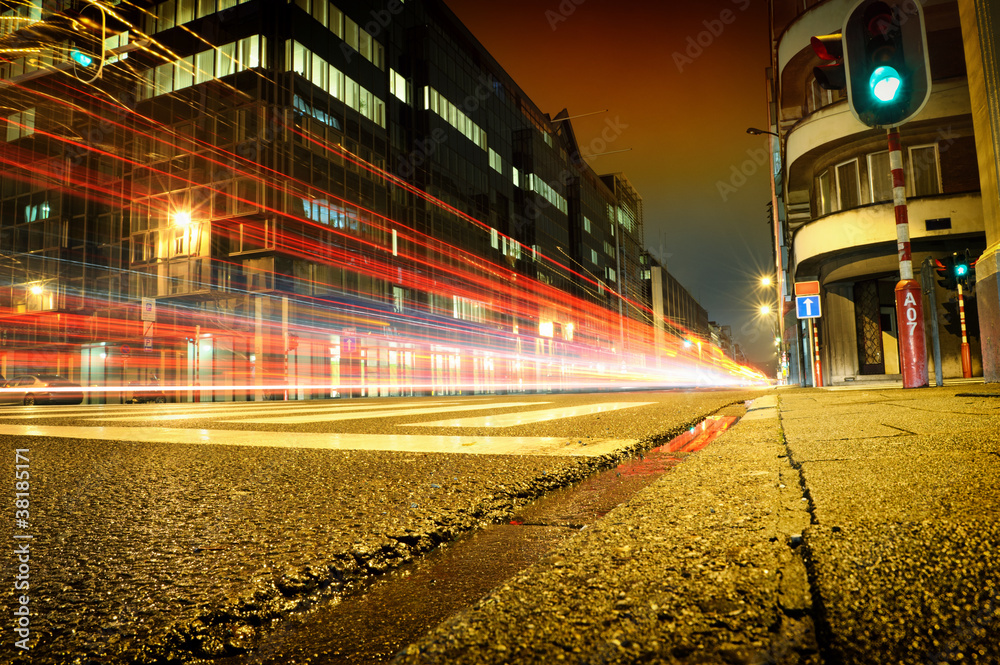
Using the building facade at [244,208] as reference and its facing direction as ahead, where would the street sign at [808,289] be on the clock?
The street sign is roughly at 12 o'clock from the building facade.

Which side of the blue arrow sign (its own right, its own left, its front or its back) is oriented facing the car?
right

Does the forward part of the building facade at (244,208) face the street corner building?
yes

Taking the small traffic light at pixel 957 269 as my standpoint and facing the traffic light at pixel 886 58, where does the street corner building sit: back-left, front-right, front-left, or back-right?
back-right

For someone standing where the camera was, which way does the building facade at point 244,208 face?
facing the viewer and to the right of the viewer

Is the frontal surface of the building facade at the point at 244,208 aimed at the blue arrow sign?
yes

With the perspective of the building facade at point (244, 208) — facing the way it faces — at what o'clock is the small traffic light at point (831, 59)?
The small traffic light is roughly at 1 o'clock from the building facade.

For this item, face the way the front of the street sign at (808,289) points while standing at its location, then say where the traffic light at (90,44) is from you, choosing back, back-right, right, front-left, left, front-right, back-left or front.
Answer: front-right
